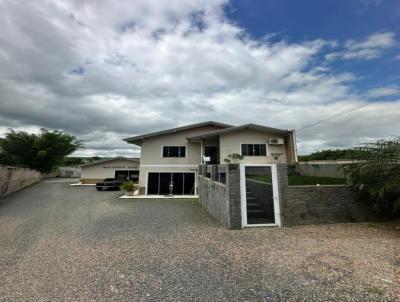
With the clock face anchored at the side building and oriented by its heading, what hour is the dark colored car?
The dark colored car is roughly at 12 o'clock from the side building.

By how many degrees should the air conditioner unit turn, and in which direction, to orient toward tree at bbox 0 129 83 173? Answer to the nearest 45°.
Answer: approximately 90° to its right

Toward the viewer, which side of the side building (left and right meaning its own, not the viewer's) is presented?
front

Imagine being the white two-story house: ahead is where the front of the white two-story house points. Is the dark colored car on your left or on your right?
on your right

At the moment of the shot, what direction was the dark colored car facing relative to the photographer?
facing the viewer and to the left of the viewer

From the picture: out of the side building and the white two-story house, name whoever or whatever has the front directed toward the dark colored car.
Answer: the side building

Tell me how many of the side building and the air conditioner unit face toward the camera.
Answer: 2

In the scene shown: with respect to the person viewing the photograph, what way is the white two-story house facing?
facing the viewer

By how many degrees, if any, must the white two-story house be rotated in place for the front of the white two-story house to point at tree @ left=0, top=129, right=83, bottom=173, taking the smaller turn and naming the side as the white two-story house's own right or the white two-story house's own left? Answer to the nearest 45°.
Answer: approximately 135° to the white two-story house's own right

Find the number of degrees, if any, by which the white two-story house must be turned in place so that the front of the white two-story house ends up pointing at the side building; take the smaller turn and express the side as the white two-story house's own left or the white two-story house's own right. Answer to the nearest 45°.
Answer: approximately 135° to the white two-story house's own right

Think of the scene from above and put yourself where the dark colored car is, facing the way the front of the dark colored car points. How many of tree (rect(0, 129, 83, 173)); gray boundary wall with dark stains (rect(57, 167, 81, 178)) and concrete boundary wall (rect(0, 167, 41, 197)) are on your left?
0

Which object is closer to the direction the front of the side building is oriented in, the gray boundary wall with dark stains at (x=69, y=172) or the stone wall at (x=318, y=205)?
the stone wall

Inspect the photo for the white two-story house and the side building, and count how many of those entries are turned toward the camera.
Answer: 2
